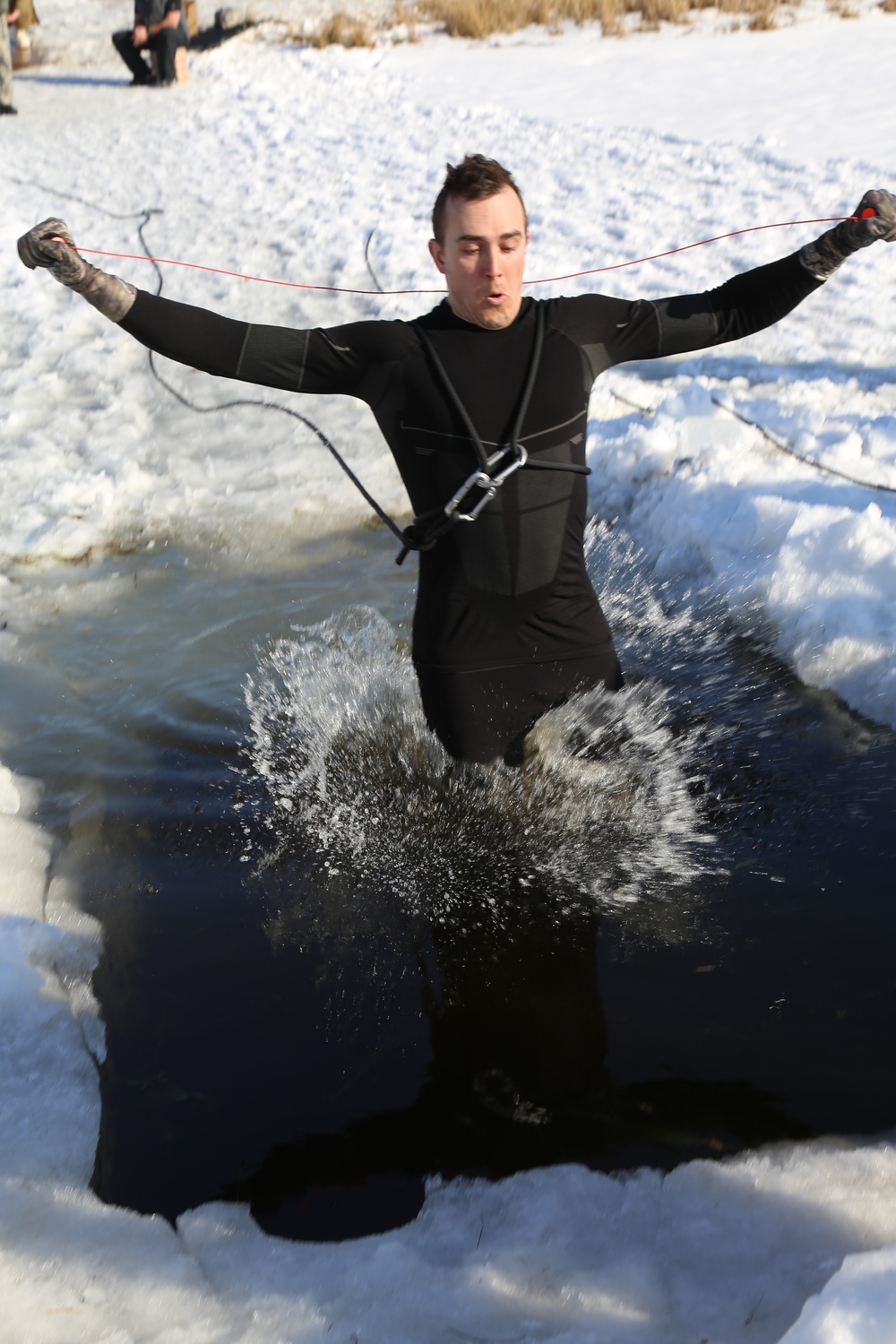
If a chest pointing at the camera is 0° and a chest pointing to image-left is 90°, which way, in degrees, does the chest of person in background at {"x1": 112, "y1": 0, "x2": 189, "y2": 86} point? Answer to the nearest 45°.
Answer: approximately 45°

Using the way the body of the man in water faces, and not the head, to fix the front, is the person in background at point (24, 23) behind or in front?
behind

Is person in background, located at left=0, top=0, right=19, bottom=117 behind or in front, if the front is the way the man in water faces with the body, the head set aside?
behind

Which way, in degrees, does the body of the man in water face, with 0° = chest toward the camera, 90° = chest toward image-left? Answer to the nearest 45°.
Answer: approximately 0°

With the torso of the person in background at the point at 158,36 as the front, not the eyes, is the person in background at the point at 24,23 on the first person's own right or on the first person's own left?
on the first person's own right

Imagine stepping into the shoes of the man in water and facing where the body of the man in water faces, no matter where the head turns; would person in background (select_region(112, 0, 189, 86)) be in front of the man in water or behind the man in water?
behind
